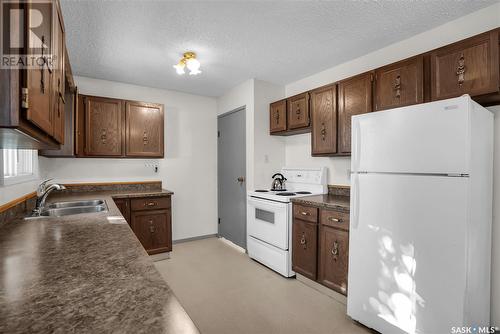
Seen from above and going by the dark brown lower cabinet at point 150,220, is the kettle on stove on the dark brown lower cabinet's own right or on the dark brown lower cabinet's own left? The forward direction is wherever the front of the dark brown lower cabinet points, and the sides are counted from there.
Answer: on the dark brown lower cabinet's own left

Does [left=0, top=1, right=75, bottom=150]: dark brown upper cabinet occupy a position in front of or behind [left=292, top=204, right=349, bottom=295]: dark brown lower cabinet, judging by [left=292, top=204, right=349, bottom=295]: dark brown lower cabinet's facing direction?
in front

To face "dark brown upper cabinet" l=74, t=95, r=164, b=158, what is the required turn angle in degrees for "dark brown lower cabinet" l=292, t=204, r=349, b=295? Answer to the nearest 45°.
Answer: approximately 45° to its right

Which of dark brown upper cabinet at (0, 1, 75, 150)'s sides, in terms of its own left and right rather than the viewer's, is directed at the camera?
right

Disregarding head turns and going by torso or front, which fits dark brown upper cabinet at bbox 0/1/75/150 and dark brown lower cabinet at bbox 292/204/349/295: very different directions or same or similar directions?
very different directions

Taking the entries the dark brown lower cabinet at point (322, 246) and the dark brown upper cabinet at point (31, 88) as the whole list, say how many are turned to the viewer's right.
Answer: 1

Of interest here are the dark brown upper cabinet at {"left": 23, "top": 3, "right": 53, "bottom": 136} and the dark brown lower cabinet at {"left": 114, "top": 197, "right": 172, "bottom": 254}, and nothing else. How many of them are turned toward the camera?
1

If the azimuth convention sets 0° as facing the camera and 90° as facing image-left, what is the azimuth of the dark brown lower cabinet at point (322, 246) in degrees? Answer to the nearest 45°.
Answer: approximately 45°

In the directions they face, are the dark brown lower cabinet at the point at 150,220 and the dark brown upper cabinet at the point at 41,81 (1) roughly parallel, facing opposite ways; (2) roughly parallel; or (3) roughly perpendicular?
roughly perpendicular

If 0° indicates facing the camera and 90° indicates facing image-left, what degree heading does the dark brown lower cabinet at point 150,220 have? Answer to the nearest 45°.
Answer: approximately 0°

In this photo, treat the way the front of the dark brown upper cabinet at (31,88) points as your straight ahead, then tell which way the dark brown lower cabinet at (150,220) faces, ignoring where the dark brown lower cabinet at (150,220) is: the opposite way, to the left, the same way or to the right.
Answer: to the right
